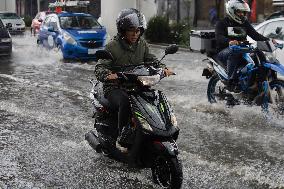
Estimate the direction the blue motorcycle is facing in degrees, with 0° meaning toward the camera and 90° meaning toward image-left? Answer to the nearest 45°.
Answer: approximately 315°

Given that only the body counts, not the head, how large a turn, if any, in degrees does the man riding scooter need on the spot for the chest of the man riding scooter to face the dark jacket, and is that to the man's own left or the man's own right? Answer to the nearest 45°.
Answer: approximately 90° to the man's own left

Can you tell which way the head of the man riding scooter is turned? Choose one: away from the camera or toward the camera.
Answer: toward the camera

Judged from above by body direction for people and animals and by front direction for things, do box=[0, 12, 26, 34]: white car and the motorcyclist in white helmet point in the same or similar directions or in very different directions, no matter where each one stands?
same or similar directions

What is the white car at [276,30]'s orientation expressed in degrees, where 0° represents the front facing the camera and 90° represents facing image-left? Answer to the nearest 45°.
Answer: approximately 315°

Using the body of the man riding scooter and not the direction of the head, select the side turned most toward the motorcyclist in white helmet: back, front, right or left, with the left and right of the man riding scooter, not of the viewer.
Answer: left

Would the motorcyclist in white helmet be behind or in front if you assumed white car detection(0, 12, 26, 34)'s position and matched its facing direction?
in front

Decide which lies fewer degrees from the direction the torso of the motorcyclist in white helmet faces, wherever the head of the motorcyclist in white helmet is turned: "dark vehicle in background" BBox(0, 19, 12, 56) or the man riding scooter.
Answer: the man riding scooter

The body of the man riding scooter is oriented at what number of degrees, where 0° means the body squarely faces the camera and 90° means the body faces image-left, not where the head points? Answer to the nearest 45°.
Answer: approximately 315°

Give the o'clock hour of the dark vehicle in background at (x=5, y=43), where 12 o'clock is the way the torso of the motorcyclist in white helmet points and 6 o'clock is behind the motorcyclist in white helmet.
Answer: The dark vehicle in background is roughly at 6 o'clock from the motorcyclist in white helmet.

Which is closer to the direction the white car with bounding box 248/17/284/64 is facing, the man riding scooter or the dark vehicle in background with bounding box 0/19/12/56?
the man riding scooter
